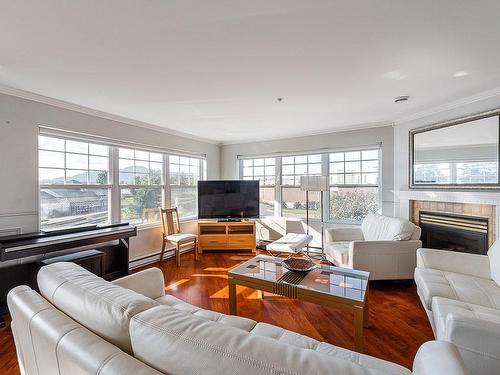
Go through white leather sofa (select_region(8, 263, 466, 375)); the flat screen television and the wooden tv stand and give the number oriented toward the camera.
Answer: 2

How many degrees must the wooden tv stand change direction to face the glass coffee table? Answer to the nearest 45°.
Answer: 0° — it already faces it

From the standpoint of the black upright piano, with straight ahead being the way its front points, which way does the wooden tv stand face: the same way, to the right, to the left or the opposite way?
to the right

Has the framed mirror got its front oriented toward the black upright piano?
yes

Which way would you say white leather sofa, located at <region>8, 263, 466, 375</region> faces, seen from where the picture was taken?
facing away from the viewer and to the right of the viewer

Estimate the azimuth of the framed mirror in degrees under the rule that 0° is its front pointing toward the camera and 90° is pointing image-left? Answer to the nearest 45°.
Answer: approximately 45°

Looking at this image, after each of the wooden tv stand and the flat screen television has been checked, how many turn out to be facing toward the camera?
2

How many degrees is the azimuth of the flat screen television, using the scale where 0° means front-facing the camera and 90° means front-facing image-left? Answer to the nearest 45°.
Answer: approximately 0°
